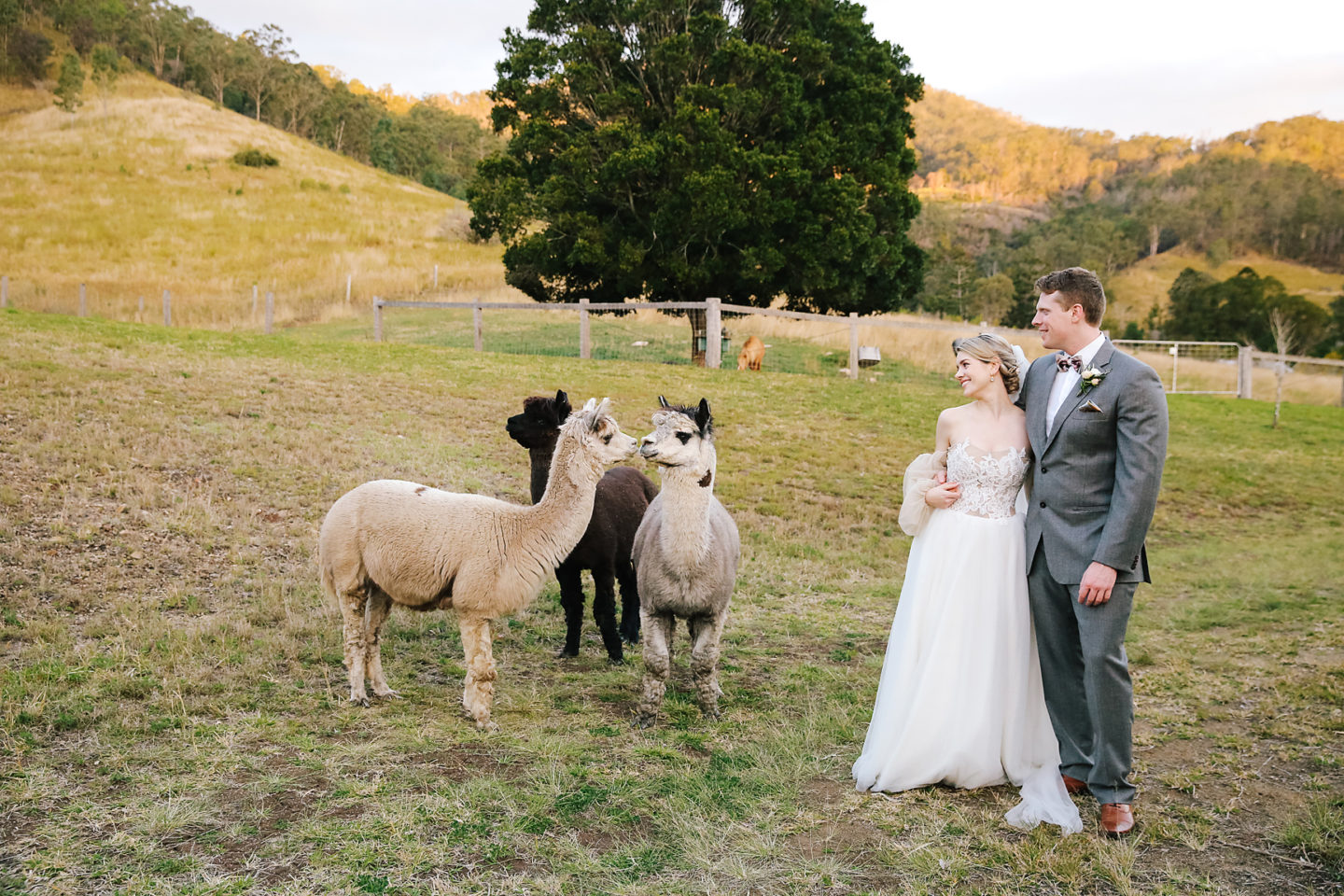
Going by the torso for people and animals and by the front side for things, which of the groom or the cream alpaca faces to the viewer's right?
the cream alpaca

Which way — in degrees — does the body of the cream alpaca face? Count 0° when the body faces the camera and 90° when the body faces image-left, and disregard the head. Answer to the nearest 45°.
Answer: approximately 270°

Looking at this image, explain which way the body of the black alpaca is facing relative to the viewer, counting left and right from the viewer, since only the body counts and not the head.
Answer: facing to the left of the viewer

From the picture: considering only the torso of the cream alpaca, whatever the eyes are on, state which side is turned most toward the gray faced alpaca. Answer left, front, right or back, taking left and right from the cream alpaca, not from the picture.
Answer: front

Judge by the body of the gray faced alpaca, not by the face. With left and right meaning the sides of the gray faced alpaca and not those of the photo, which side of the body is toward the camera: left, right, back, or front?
front

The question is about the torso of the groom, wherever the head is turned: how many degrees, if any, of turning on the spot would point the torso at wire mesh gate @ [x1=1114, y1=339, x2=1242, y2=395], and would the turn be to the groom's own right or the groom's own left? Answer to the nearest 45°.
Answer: approximately 135° to the groom's own right

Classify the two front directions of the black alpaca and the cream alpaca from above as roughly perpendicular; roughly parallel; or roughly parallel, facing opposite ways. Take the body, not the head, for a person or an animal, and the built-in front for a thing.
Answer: roughly parallel, facing opposite ways

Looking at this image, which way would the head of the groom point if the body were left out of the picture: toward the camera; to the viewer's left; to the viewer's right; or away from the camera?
to the viewer's left

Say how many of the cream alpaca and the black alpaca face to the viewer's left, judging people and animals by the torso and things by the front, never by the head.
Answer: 1

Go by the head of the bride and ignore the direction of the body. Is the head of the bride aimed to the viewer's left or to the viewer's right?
to the viewer's left

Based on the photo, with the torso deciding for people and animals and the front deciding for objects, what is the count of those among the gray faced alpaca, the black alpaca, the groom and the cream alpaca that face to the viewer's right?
1

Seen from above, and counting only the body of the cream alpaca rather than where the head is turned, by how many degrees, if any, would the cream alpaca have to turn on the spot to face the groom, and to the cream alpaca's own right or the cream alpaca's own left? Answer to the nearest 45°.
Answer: approximately 45° to the cream alpaca's own right

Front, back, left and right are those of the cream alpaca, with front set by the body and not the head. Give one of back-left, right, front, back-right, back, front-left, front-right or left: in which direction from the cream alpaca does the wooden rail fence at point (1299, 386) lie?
front-left

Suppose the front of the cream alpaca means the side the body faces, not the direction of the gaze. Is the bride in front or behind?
in front

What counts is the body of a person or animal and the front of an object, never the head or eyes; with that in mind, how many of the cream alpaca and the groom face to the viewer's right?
1

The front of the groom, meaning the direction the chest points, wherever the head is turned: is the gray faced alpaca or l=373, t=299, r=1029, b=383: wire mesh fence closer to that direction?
the gray faced alpaca

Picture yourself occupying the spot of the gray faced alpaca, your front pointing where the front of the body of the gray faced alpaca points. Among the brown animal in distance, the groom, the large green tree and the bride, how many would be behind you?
2

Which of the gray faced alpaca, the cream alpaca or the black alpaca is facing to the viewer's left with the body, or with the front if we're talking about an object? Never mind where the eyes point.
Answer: the black alpaca

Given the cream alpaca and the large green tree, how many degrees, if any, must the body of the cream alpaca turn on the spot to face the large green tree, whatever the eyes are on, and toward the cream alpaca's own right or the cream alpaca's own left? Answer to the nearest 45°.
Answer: approximately 90° to the cream alpaca's own left

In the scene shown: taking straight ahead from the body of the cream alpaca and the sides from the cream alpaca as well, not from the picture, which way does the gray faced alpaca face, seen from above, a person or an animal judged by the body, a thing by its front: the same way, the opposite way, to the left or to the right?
to the right
